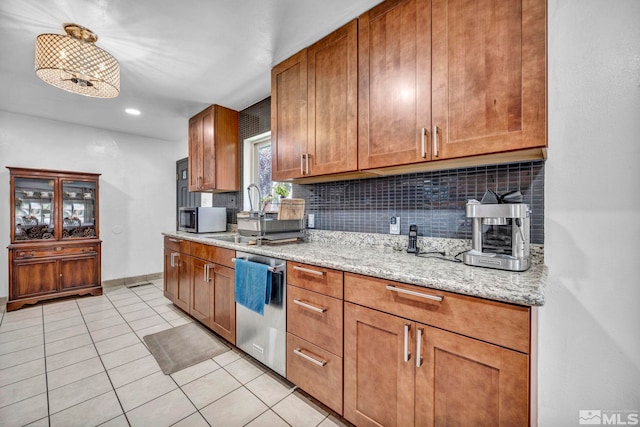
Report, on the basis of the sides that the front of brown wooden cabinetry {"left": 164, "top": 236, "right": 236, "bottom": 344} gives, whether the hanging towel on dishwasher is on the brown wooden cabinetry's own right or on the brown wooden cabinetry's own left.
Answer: on the brown wooden cabinetry's own left

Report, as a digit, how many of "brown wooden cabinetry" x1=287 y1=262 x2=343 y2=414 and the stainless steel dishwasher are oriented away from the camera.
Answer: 0

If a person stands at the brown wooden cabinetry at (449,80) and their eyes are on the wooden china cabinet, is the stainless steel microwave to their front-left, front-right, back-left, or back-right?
front-right

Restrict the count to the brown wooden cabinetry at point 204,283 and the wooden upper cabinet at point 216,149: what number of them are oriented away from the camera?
0

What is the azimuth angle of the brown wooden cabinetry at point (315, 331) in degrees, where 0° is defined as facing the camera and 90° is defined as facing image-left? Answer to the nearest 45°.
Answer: approximately 45°

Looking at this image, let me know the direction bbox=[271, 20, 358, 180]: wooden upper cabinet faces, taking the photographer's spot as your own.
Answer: facing the viewer and to the left of the viewer

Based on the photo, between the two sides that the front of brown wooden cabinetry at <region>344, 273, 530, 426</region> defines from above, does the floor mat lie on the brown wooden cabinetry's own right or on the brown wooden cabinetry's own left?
on the brown wooden cabinetry's own right
